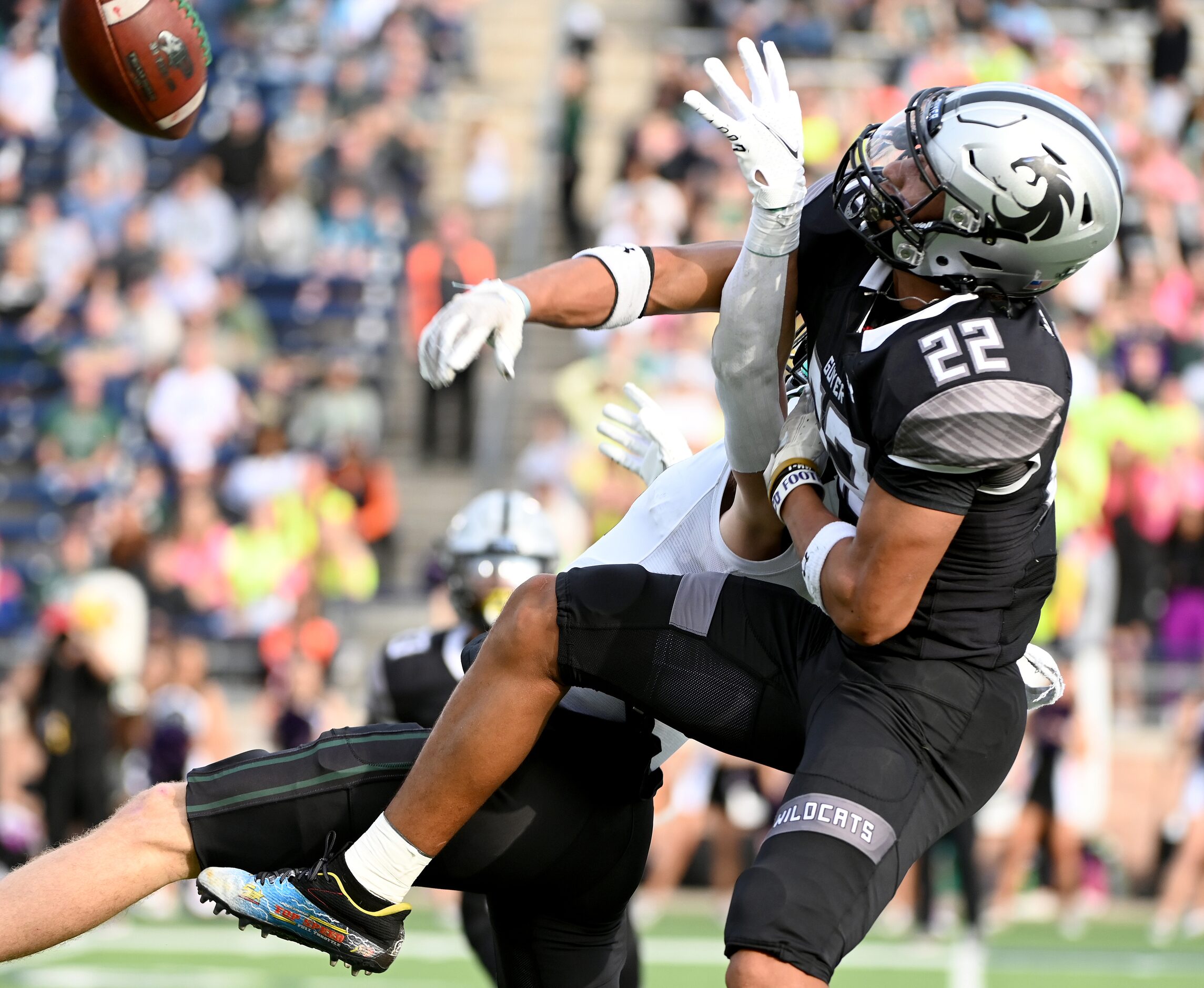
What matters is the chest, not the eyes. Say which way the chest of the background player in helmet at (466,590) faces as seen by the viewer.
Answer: toward the camera
